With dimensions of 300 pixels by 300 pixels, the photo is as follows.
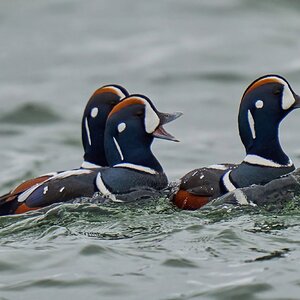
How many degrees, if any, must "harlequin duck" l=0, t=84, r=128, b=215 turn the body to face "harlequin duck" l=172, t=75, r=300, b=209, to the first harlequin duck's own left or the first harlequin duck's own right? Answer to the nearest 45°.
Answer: approximately 45° to the first harlequin duck's own right

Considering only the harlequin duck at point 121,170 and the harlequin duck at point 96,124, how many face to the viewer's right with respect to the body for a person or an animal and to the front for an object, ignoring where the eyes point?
2

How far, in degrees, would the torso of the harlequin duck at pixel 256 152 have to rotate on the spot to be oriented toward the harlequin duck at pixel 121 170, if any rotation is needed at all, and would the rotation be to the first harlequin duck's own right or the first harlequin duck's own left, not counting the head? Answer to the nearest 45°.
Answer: approximately 180°

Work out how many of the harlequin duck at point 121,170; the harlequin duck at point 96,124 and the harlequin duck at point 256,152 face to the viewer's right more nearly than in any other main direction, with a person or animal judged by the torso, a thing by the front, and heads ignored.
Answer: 3

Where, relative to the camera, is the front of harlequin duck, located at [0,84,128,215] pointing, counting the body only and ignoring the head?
to the viewer's right

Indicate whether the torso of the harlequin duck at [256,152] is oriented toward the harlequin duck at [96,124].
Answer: no

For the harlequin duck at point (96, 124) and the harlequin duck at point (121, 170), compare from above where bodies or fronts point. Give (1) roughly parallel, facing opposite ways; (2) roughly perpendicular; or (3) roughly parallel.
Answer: roughly parallel

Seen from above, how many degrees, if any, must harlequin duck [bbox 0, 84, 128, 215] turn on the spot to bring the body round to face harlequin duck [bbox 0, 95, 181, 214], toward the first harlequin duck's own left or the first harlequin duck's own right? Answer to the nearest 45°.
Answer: approximately 90° to the first harlequin duck's own right

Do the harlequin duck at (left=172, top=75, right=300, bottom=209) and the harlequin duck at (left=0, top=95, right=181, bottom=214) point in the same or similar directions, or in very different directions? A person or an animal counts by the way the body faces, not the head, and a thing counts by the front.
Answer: same or similar directions

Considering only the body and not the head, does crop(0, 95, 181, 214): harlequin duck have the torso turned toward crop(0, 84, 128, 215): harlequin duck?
no

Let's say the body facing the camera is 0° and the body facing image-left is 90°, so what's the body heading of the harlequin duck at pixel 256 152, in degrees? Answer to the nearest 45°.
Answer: approximately 270°

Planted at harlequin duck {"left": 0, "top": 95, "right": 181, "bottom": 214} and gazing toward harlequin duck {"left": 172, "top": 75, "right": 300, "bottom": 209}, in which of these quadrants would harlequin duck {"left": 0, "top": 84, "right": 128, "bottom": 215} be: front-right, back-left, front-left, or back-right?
back-left

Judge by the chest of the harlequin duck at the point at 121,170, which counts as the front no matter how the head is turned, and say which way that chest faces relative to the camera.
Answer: to the viewer's right

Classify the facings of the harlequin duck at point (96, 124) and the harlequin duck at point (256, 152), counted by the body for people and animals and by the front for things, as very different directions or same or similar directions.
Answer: same or similar directions
